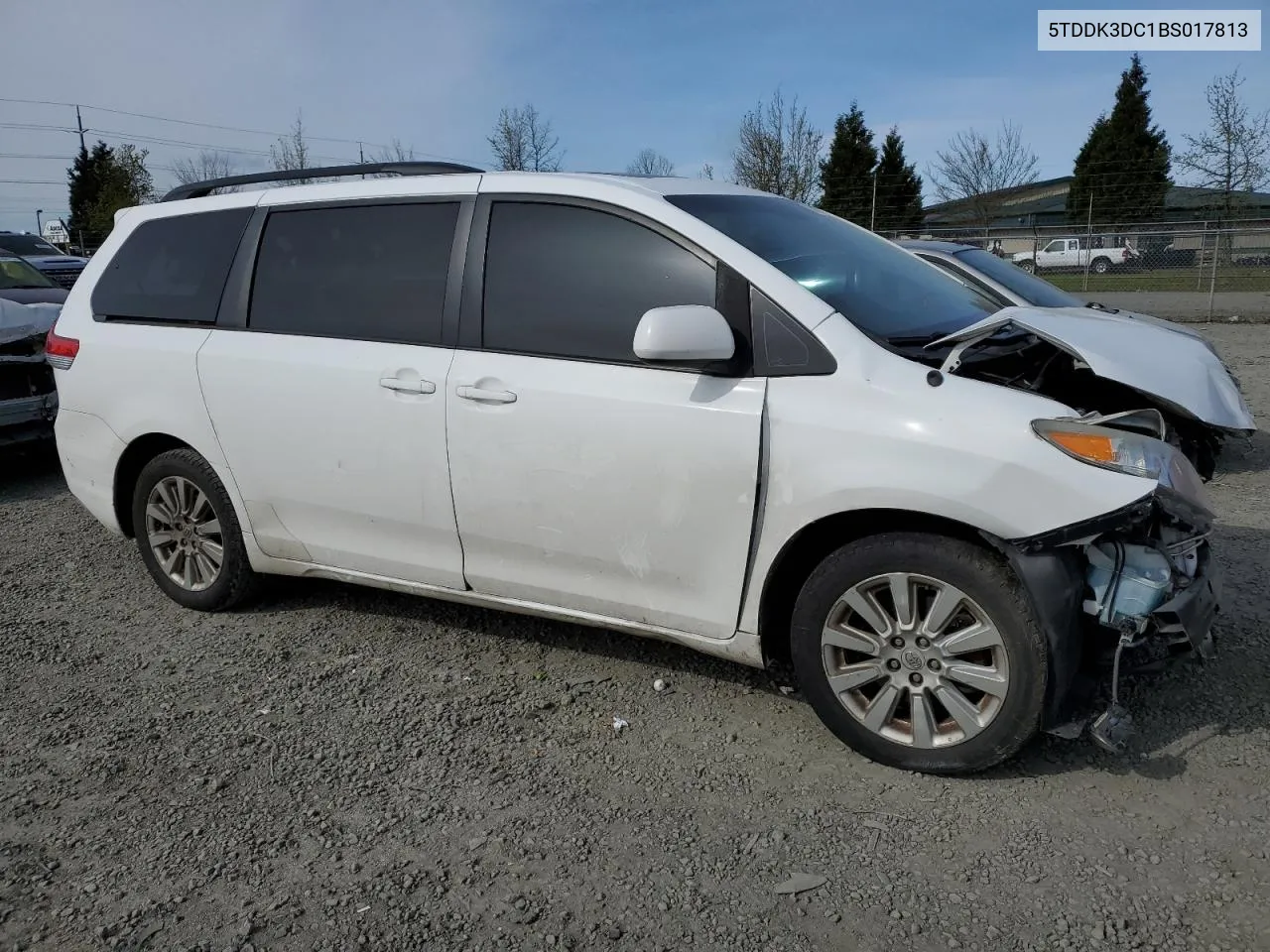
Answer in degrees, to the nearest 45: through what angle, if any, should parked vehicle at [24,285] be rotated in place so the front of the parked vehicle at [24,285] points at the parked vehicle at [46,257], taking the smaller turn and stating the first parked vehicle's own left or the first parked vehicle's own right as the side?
approximately 135° to the first parked vehicle's own left

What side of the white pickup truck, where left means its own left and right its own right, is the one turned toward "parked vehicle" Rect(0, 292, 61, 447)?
left

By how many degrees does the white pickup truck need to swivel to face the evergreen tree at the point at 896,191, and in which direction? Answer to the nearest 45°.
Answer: approximately 45° to its right

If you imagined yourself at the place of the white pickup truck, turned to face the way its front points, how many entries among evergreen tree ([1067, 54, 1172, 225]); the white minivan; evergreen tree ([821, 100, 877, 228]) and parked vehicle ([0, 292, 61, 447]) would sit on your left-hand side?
2

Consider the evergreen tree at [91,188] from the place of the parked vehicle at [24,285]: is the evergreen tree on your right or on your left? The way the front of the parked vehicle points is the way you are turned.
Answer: on your left

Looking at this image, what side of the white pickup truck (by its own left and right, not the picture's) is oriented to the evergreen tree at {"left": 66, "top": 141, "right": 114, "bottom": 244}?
front

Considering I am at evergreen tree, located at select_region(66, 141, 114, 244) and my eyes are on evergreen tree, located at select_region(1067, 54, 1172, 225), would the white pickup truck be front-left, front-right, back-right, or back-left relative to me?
front-right

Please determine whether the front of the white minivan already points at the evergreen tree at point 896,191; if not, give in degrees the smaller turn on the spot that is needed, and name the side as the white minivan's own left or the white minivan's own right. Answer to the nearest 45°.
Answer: approximately 135° to the white minivan's own left

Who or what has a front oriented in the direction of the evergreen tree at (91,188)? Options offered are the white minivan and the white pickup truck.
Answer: the white pickup truck

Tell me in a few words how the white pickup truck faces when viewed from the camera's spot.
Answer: facing to the left of the viewer

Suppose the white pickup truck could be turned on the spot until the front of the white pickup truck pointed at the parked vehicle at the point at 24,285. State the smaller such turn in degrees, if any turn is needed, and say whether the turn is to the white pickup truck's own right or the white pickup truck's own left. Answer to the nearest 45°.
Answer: approximately 90° to the white pickup truck's own left

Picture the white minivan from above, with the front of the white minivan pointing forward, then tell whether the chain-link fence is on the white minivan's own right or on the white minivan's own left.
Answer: on the white minivan's own left

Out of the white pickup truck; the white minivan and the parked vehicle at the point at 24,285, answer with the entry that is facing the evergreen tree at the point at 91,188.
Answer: the white pickup truck

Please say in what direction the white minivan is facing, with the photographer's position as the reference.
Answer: facing the viewer and to the right of the viewer

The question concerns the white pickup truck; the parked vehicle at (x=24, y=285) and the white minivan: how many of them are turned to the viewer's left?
1

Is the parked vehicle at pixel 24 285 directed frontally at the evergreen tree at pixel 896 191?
no

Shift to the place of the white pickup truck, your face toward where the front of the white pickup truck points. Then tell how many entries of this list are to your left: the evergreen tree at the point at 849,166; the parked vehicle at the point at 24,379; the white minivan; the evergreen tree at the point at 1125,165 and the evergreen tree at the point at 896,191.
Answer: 2
